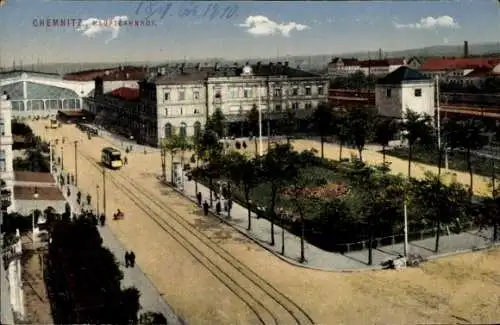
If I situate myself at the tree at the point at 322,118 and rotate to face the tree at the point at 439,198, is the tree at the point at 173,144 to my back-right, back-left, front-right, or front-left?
back-right

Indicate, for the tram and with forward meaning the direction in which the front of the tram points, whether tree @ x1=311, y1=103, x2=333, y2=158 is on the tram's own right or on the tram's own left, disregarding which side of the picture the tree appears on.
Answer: on the tram's own left

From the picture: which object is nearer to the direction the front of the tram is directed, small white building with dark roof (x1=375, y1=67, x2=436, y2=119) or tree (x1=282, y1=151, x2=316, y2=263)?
the tree

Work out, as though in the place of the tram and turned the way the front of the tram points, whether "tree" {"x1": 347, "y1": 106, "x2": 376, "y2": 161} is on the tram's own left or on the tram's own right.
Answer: on the tram's own left

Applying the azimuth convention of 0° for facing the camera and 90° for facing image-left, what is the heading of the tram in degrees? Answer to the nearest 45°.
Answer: approximately 315°

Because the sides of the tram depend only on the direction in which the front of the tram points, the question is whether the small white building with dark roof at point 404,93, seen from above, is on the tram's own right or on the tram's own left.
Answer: on the tram's own left

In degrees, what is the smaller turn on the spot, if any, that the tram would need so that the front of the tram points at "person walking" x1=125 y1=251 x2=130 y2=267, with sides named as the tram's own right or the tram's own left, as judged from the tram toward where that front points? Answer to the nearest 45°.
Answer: approximately 45° to the tram's own right

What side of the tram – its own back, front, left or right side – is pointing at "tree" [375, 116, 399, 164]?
left

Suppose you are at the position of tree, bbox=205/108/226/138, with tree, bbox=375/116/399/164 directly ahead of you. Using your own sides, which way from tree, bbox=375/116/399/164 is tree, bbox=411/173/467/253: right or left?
right

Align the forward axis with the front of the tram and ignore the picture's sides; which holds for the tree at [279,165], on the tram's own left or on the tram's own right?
on the tram's own left
